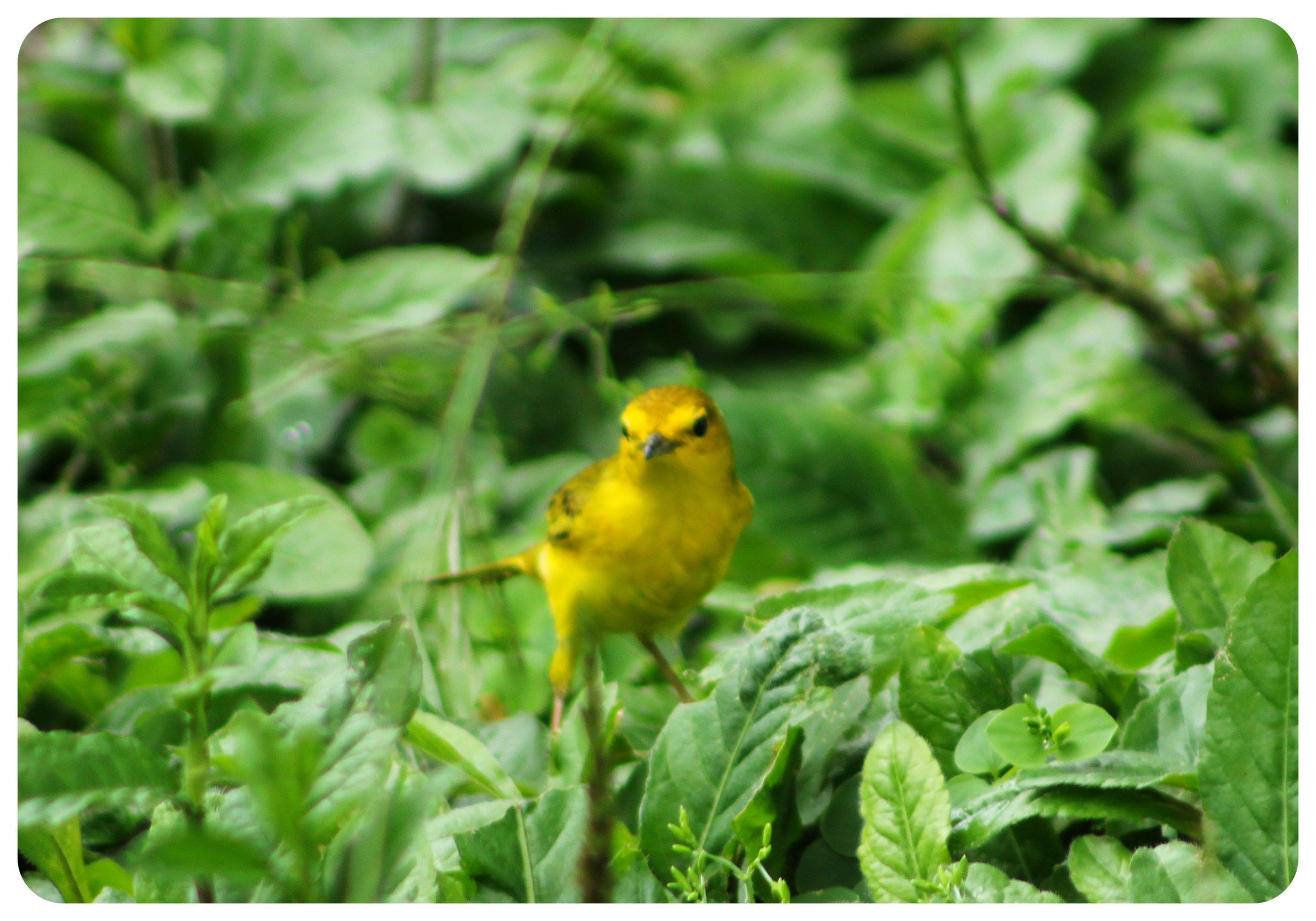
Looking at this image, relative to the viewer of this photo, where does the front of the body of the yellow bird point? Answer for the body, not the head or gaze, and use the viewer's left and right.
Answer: facing the viewer and to the right of the viewer

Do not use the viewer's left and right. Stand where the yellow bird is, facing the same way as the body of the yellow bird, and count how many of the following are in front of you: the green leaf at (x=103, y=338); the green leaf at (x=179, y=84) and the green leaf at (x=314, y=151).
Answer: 0

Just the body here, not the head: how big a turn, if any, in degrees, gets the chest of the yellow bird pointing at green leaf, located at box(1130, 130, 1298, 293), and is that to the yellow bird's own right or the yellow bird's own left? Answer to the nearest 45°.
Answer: approximately 90° to the yellow bird's own left

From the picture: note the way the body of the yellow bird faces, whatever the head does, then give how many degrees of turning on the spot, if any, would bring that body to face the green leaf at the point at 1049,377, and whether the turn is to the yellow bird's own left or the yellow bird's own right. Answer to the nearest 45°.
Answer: approximately 90° to the yellow bird's own left

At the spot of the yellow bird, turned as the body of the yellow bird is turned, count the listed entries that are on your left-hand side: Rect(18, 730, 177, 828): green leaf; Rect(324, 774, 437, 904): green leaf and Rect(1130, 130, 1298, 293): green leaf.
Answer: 1

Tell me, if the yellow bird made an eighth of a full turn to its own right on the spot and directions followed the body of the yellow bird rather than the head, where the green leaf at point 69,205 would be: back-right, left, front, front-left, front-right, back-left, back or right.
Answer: back-right

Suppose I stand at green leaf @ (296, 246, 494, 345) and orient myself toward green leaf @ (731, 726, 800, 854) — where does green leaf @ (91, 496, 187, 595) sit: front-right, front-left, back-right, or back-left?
front-right

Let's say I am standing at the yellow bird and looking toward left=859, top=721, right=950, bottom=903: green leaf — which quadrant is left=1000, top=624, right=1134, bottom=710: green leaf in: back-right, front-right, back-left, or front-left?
front-left
